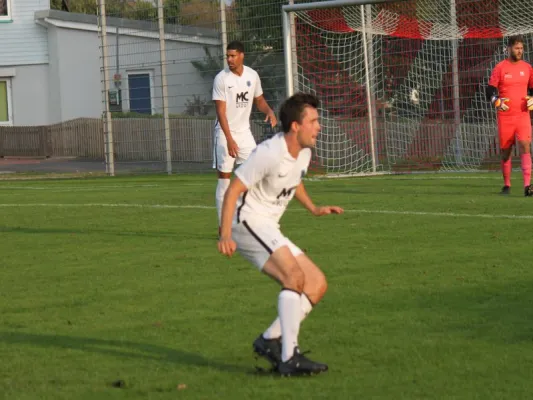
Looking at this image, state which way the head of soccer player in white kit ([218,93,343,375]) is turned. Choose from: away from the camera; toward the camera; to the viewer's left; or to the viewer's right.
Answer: to the viewer's right

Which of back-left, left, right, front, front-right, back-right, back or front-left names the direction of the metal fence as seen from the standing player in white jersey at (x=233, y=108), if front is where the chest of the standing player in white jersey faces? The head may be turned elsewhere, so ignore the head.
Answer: back

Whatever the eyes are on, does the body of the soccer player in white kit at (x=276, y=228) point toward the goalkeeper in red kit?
no

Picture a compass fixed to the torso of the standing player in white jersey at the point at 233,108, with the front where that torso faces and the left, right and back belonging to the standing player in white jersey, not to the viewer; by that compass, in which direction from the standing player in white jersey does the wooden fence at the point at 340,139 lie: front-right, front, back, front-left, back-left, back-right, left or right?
back

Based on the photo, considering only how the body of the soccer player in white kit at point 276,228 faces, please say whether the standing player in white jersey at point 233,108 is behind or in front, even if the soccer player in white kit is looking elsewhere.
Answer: behind

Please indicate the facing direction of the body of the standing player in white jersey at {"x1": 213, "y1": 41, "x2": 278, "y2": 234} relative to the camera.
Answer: toward the camera

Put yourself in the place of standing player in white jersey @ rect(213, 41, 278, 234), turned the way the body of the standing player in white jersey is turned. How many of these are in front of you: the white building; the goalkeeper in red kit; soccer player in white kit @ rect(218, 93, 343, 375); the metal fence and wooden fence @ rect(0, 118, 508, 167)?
1

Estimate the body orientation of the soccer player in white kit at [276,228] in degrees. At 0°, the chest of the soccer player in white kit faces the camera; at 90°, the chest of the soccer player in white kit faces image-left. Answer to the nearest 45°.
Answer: approximately 315°

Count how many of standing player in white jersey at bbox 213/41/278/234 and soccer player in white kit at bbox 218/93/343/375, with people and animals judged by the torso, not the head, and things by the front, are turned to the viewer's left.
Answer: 0

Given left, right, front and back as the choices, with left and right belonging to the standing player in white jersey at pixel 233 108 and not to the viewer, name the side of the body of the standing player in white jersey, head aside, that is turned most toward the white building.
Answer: back

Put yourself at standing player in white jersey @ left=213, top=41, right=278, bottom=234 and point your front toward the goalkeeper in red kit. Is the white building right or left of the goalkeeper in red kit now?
left

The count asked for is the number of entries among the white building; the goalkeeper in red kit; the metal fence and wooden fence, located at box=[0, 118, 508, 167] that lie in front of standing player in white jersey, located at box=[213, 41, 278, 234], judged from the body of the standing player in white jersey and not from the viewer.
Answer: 0

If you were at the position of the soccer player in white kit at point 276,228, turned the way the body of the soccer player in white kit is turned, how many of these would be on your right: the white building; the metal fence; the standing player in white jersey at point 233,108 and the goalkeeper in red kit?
0

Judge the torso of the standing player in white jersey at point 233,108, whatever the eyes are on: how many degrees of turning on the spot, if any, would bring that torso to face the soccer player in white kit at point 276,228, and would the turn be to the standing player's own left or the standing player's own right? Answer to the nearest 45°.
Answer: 0° — they already face them

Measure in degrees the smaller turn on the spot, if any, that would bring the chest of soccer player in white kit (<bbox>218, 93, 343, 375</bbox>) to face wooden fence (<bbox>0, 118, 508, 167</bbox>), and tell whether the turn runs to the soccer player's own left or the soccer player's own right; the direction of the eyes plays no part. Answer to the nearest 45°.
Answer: approximately 135° to the soccer player's own left
